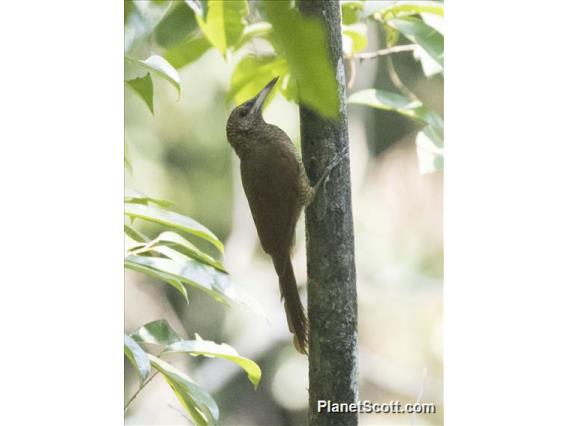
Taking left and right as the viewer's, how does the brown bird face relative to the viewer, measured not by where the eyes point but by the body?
facing to the right of the viewer
